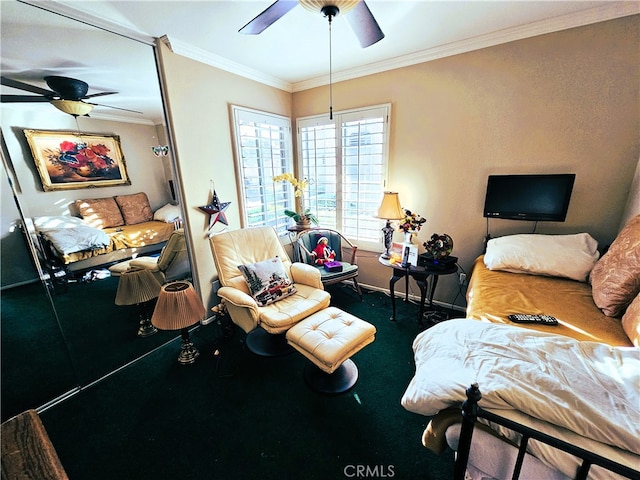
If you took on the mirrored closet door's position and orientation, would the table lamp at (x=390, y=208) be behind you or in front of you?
in front

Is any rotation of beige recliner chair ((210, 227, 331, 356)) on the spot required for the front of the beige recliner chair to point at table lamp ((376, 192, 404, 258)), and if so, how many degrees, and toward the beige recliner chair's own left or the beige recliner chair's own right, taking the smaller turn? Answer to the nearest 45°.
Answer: approximately 45° to the beige recliner chair's own left

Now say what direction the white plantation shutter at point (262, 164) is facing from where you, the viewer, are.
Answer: facing the viewer and to the right of the viewer

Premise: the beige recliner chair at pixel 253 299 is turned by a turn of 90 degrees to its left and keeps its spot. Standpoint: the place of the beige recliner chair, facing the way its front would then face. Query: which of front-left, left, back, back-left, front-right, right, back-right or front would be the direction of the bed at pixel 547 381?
right

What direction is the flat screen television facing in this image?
toward the camera

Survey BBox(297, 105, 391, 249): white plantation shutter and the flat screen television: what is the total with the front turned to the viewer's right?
0

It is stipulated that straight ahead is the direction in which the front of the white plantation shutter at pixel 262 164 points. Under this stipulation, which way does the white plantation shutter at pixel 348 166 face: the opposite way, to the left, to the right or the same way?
to the right

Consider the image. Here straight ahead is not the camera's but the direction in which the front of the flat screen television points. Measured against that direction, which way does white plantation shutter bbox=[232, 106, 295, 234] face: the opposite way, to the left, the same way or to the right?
to the left

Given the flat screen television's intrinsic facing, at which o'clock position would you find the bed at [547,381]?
The bed is roughly at 12 o'clock from the flat screen television.

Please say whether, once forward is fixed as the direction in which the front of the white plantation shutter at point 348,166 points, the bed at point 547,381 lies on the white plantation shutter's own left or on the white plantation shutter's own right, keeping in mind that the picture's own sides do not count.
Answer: on the white plantation shutter's own left

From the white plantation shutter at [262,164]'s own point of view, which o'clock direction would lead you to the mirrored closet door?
The mirrored closet door is roughly at 3 o'clock from the white plantation shutter.

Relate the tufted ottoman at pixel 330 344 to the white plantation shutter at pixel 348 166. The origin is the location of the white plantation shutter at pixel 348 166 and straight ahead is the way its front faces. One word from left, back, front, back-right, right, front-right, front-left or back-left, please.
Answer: front-left

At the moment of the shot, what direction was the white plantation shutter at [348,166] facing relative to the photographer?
facing the viewer and to the left of the viewer
